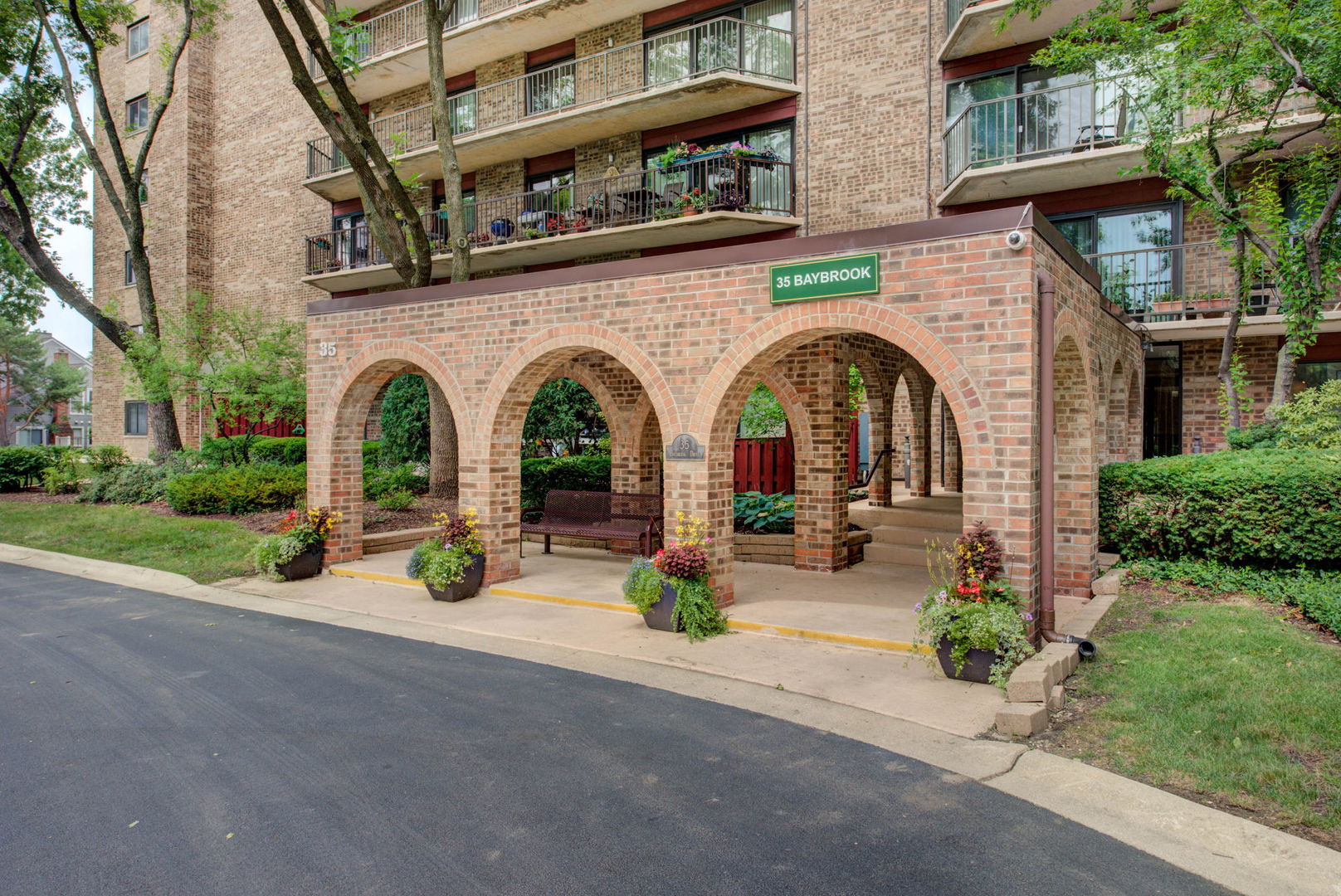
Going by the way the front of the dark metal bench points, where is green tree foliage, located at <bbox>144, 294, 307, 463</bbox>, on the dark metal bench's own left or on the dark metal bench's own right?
on the dark metal bench's own right

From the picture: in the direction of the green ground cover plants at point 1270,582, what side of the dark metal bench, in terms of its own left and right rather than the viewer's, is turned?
left

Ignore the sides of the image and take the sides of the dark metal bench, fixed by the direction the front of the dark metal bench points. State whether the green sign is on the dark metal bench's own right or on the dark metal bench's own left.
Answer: on the dark metal bench's own left

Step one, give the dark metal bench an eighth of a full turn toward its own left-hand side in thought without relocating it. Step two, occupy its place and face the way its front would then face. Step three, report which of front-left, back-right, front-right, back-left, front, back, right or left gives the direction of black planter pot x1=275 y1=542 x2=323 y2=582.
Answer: right

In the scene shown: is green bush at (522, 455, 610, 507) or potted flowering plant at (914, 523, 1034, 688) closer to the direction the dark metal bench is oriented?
the potted flowering plant

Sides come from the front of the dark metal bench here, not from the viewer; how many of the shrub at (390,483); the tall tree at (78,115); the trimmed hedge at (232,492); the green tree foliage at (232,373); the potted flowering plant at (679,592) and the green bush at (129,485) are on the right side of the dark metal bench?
5

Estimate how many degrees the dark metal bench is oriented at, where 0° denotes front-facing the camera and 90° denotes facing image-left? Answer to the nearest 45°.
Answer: approximately 45°

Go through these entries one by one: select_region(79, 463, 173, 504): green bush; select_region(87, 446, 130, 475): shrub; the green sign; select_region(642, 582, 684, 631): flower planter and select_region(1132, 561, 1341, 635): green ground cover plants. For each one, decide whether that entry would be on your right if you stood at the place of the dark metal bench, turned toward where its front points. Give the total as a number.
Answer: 2

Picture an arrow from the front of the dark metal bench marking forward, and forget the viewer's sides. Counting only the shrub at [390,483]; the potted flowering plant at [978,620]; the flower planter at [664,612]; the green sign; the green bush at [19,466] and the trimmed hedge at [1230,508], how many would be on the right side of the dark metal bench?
2

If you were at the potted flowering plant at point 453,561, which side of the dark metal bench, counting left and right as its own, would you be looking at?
front

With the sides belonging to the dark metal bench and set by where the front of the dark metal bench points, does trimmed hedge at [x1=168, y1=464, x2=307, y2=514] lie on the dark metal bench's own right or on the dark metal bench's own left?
on the dark metal bench's own right

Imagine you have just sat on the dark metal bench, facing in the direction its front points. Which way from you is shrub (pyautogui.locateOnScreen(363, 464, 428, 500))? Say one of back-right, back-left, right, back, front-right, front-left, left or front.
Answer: right

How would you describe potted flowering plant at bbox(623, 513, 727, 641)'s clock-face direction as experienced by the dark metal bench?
The potted flowering plant is roughly at 10 o'clock from the dark metal bench.

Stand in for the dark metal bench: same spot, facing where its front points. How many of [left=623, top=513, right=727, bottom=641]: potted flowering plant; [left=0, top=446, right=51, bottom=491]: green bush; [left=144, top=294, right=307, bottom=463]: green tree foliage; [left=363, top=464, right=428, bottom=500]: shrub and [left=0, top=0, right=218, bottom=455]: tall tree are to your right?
4
